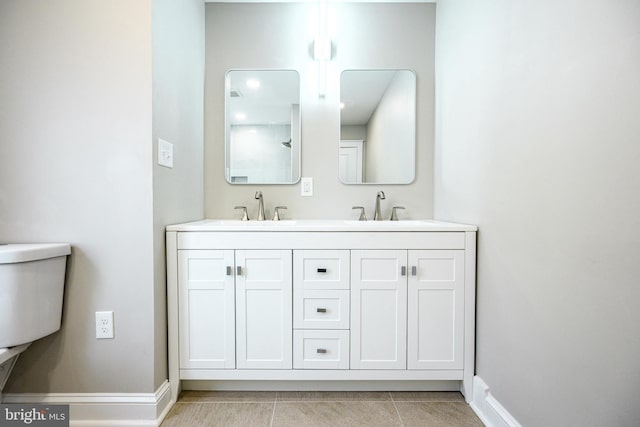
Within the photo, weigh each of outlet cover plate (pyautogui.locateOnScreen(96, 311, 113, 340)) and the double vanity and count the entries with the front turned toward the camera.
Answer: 2

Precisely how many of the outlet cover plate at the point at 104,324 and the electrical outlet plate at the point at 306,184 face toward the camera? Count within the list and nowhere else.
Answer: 2

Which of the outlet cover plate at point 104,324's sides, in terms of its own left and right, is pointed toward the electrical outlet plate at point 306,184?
left

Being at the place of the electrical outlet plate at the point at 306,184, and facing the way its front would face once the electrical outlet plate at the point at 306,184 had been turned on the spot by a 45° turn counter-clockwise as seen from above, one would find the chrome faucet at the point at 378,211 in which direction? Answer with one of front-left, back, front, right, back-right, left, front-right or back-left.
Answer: front-left

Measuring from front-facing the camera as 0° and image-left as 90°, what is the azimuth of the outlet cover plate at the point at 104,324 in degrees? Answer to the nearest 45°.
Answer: approximately 0°
